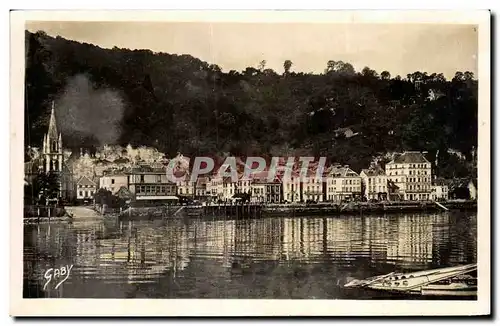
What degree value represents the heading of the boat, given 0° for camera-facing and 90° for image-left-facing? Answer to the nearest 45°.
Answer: approximately 90°

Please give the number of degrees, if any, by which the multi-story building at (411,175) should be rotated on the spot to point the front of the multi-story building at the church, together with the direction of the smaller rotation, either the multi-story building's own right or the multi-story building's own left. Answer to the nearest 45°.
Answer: approximately 90° to the multi-story building's own right

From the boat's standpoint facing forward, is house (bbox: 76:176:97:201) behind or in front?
in front

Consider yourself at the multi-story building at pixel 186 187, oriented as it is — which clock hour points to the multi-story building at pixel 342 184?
the multi-story building at pixel 342 184 is roughly at 9 o'clock from the multi-story building at pixel 186 187.

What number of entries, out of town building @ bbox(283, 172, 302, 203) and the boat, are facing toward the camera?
1

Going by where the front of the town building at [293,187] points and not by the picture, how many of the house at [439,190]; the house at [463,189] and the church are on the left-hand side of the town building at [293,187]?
2

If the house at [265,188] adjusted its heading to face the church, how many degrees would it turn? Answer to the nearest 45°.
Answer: approximately 90° to its right

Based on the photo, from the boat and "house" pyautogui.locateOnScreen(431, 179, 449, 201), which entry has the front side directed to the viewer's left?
the boat
